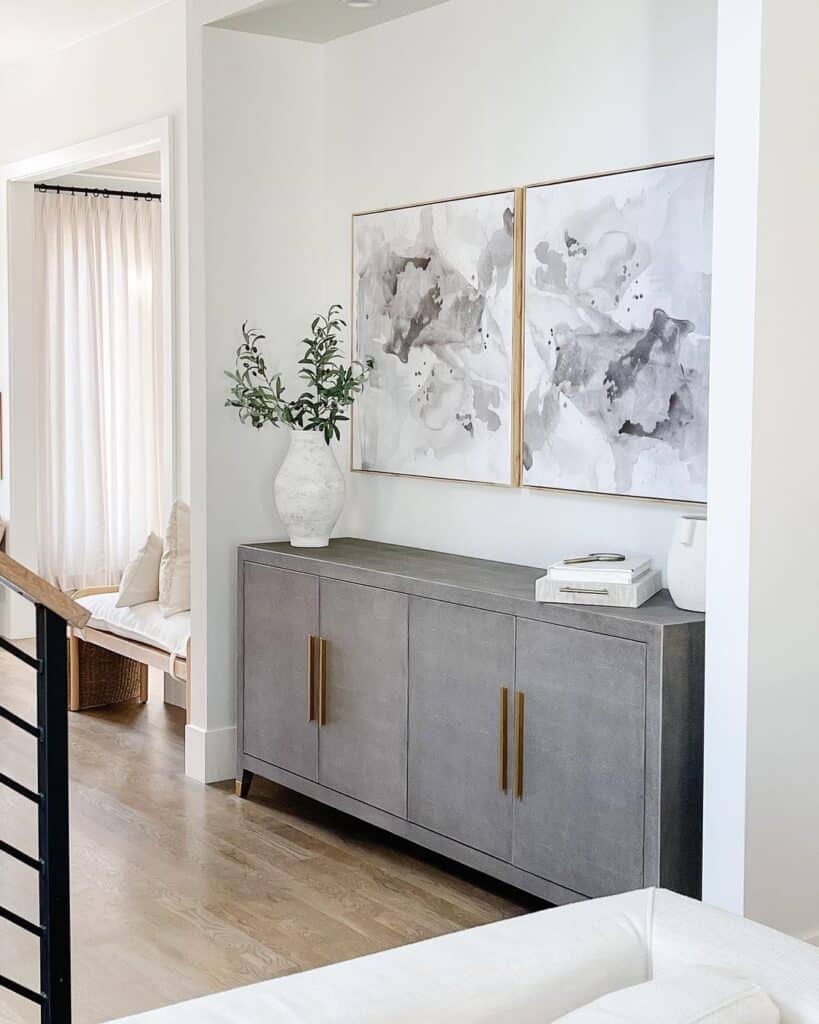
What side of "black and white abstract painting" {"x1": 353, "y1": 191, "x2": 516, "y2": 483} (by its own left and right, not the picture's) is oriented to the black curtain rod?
right

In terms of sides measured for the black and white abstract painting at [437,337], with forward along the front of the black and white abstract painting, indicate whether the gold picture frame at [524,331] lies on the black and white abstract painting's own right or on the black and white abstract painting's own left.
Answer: on the black and white abstract painting's own left

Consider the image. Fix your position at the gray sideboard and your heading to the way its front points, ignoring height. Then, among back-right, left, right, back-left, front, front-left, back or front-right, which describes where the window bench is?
right

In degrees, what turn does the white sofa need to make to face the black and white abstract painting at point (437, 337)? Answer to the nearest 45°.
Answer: approximately 135° to its left

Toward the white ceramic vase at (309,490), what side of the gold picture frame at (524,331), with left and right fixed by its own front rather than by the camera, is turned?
right

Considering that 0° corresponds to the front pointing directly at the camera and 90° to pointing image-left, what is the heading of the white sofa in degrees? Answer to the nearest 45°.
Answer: approximately 315°

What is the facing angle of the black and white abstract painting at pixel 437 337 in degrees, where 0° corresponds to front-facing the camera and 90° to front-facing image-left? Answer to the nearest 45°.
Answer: approximately 45°

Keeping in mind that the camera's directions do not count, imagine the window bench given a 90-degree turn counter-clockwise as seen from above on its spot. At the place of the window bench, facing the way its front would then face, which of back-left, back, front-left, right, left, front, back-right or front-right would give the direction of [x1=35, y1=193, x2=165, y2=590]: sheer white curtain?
back-left

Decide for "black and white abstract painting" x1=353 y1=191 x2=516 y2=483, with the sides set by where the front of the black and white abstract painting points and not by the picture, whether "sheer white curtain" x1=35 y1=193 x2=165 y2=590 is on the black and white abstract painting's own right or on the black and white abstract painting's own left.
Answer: on the black and white abstract painting's own right
